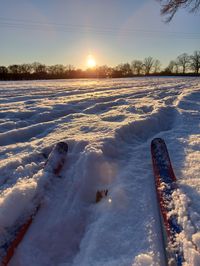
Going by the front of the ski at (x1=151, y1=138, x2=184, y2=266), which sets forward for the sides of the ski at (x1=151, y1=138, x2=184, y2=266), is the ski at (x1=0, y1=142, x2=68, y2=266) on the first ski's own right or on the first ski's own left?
on the first ski's own left

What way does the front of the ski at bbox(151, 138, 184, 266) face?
away from the camera
